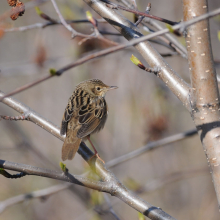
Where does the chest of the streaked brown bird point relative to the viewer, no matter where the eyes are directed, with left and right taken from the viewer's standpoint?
facing away from the viewer and to the right of the viewer
